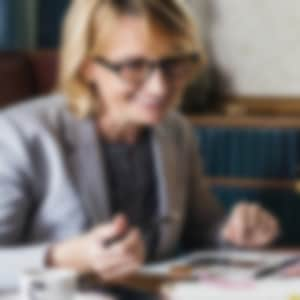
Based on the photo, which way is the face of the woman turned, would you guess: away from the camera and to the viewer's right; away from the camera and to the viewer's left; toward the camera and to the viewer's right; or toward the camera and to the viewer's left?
toward the camera and to the viewer's right

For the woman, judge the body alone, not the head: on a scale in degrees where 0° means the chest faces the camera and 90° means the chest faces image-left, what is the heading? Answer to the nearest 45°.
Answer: approximately 315°
